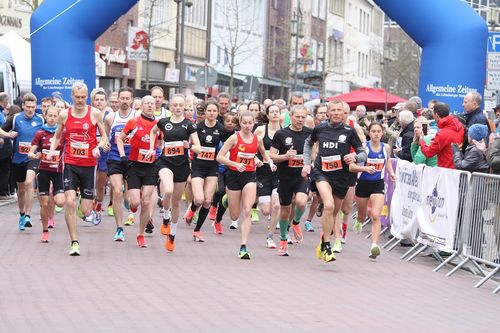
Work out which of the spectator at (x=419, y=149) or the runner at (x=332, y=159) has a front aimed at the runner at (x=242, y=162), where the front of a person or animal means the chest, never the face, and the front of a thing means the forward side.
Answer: the spectator

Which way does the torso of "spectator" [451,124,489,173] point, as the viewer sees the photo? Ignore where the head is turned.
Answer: to the viewer's left

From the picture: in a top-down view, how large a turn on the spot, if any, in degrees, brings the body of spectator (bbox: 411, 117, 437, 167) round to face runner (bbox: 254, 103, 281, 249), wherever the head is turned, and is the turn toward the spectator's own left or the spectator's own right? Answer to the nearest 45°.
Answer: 0° — they already face them

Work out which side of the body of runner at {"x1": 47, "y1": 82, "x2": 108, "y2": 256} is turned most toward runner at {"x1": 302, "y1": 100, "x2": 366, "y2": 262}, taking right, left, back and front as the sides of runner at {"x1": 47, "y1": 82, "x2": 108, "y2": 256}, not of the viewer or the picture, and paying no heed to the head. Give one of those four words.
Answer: left

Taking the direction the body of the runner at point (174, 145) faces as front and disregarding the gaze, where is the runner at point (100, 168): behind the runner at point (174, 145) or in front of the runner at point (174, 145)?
behind

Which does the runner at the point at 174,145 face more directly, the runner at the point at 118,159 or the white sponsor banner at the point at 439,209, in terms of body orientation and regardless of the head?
the white sponsor banner

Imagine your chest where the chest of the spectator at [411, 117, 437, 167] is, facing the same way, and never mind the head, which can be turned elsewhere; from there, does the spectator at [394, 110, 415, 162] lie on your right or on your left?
on your right
